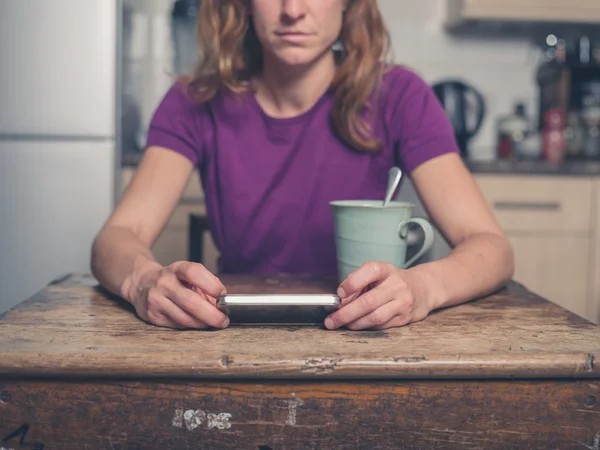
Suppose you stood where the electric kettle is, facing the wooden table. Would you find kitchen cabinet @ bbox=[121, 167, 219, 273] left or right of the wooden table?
right

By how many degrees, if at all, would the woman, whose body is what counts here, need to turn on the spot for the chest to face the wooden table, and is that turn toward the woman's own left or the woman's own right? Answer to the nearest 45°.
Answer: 0° — they already face it

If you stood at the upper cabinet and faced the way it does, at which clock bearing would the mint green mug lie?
The mint green mug is roughly at 12 o'clock from the upper cabinet.

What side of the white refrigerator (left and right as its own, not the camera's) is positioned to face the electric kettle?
left

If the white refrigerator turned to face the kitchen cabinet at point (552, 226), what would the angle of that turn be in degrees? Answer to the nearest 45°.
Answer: approximately 90° to its left

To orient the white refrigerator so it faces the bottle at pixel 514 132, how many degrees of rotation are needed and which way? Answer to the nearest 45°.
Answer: approximately 90° to its left

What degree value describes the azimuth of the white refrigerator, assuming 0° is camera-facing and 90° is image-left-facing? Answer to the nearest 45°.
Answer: approximately 0°

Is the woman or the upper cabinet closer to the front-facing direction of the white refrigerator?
the woman
